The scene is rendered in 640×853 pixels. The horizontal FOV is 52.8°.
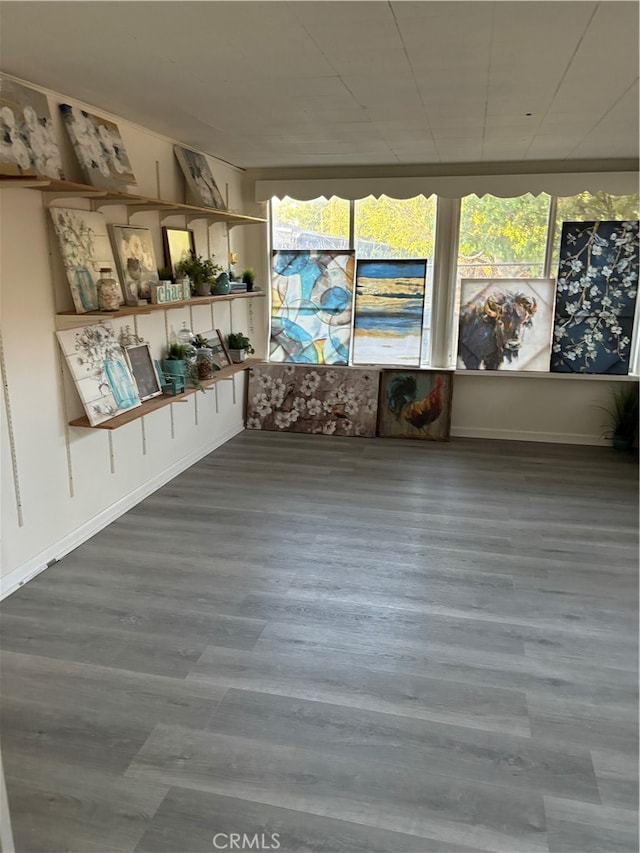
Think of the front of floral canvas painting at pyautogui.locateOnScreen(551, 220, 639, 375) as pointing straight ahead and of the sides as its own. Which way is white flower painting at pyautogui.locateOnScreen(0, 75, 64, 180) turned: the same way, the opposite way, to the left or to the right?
to the left

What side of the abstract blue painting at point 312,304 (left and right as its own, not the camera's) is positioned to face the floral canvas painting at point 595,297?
left

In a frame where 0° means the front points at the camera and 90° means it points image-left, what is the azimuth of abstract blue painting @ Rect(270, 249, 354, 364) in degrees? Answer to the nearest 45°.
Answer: approximately 0°

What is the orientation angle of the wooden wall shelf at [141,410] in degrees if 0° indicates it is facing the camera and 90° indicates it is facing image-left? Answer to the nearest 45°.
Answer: approximately 315°

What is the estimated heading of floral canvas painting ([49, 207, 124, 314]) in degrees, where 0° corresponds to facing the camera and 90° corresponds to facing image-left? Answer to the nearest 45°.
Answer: approximately 315°

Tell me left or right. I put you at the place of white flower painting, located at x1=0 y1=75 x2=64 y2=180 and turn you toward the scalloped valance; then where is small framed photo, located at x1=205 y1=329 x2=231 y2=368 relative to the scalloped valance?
left

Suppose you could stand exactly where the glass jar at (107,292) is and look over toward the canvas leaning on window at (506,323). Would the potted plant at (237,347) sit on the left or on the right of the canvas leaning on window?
left

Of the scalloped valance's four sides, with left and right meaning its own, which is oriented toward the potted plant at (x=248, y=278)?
right

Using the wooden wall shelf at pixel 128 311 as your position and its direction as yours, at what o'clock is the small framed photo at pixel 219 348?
The small framed photo is roughly at 8 o'clock from the wooden wall shelf.

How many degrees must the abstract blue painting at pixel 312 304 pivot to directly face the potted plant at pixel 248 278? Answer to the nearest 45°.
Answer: approximately 45° to its right
